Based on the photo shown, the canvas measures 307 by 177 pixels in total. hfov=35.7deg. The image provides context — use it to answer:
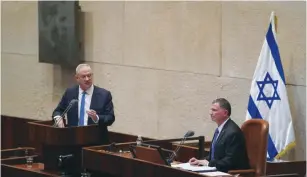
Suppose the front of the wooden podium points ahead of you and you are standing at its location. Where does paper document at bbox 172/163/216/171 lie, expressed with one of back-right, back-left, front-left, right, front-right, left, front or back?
left

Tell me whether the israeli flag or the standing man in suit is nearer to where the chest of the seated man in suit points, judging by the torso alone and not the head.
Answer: the standing man in suit

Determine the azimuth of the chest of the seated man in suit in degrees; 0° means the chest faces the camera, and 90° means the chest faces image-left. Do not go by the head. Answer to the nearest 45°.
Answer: approximately 90°

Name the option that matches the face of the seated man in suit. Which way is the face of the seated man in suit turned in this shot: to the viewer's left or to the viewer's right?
to the viewer's left

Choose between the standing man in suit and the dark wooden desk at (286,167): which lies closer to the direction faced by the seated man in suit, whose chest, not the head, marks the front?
the standing man in suit

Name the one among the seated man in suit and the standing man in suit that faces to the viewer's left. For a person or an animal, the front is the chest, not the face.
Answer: the seated man in suit

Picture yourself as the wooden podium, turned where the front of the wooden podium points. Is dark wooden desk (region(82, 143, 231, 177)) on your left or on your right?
on your left

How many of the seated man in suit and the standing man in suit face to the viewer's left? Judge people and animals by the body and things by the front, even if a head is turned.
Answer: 1

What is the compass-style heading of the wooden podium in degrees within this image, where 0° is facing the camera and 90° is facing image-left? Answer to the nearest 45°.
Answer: approximately 45°

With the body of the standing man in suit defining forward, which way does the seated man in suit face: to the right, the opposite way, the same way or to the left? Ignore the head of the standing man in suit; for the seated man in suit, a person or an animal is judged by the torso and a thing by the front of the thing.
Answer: to the right
